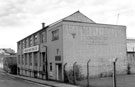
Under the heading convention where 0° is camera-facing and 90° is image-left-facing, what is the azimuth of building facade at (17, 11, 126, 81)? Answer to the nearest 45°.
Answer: approximately 45°
